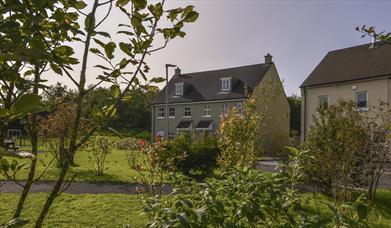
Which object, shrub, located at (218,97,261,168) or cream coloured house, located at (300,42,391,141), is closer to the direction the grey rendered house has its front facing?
the shrub

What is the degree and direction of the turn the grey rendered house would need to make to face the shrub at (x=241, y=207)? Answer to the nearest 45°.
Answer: approximately 45° to its left

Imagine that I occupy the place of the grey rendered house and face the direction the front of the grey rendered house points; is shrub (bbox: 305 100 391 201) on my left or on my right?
on my left

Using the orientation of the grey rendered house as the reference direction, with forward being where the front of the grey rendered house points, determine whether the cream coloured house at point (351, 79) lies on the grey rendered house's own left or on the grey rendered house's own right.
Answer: on the grey rendered house's own left

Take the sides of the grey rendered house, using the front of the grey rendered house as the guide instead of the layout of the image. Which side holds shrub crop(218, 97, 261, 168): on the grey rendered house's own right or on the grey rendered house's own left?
on the grey rendered house's own left

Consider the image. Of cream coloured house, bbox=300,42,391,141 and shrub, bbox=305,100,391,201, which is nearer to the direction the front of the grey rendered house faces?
the shrub

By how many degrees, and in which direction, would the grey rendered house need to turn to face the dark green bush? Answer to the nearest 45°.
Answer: approximately 45° to its left

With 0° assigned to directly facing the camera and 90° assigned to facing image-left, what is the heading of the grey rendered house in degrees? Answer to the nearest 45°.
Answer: approximately 45°

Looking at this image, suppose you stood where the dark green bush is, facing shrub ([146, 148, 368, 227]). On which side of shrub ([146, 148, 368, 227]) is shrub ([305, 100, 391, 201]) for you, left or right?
left
